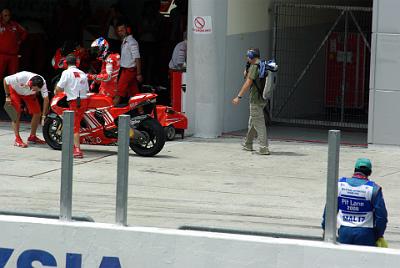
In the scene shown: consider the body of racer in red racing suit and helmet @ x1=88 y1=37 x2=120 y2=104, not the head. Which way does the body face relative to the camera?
to the viewer's left

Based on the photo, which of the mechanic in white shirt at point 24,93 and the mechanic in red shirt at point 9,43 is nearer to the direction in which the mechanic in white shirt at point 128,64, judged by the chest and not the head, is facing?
the mechanic in white shirt

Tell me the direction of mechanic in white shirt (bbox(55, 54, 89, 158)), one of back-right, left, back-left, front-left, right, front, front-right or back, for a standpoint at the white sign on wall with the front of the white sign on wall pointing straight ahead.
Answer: front-right

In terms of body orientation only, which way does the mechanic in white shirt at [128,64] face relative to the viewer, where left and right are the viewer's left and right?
facing the viewer and to the left of the viewer

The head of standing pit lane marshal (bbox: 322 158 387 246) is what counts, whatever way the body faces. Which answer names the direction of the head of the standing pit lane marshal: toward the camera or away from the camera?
away from the camera

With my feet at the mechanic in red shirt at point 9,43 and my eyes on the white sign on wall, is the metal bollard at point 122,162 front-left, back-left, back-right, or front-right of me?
front-right

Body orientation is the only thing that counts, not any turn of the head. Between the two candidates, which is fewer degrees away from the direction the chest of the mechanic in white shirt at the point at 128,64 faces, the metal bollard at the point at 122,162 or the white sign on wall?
the metal bollard

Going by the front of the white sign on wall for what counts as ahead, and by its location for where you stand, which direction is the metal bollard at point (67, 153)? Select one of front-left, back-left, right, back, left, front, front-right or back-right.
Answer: front

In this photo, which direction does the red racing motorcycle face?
to the viewer's left

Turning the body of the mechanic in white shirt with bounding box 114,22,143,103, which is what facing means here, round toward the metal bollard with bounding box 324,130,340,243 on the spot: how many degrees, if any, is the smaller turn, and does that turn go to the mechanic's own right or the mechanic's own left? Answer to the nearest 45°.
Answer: approximately 45° to the mechanic's own left

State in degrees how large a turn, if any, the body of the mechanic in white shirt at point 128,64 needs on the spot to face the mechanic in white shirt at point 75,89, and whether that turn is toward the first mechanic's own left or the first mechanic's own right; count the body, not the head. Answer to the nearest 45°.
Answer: approximately 45° to the first mechanic's own left

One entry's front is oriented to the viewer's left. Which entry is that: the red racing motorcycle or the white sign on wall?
the red racing motorcycle

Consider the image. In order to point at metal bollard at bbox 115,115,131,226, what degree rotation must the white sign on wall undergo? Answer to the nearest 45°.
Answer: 0° — it already faces it

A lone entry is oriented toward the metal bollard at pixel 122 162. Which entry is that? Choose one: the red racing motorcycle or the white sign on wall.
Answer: the white sign on wall

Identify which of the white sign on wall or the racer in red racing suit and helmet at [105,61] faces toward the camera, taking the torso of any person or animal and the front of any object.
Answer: the white sign on wall

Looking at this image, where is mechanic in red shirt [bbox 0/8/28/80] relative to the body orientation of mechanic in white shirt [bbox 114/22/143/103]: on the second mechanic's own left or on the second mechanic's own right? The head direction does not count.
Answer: on the second mechanic's own right

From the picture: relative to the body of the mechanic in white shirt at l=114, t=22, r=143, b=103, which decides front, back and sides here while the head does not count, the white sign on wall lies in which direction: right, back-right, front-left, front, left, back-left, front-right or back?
left
